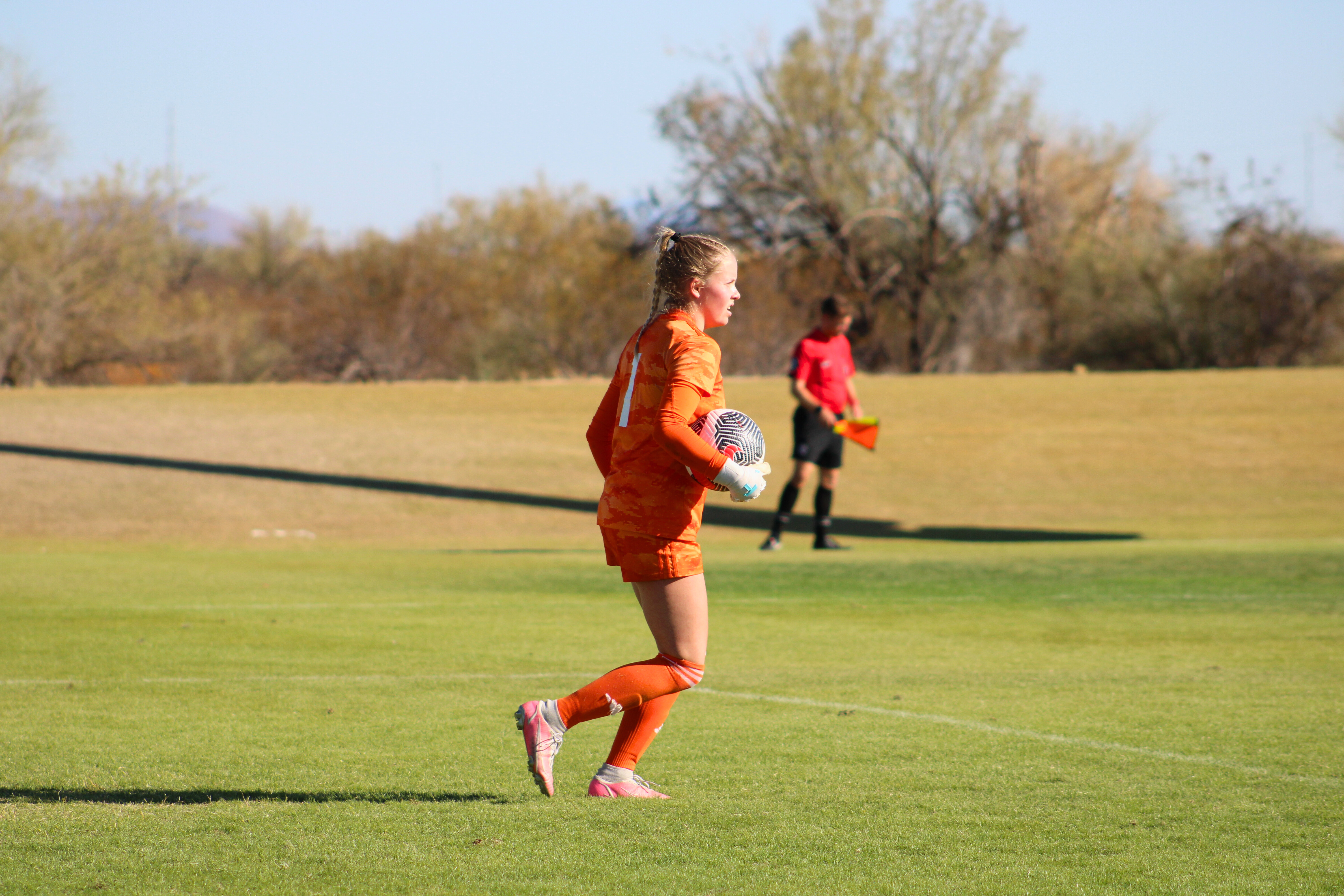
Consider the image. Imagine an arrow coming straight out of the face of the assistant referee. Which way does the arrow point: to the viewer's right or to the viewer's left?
to the viewer's right

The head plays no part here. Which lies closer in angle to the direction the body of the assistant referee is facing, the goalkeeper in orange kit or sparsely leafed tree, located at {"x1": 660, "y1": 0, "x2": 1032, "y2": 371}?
the goalkeeper in orange kit

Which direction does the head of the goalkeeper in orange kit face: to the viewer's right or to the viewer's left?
to the viewer's right

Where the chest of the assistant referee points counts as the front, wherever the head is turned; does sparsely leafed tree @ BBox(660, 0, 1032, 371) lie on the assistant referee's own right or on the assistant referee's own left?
on the assistant referee's own left

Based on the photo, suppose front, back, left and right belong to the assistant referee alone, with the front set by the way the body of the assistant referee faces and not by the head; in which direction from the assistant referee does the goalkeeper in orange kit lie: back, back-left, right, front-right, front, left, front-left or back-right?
front-right

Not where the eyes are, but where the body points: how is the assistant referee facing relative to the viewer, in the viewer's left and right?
facing the viewer and to the right of the viewer
